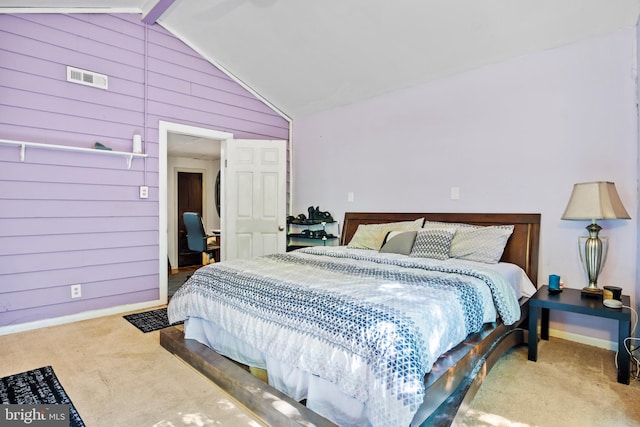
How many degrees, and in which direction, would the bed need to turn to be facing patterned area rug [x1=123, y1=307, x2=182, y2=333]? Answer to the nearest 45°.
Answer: approximately 90° to its right

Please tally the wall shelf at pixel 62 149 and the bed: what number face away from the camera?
0

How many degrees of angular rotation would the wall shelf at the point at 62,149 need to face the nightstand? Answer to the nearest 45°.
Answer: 0° — it already faces it

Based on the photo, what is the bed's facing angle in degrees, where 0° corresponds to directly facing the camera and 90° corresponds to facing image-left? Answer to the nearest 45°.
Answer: approximately 45°

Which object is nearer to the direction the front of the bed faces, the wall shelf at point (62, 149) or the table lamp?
the wall shelf

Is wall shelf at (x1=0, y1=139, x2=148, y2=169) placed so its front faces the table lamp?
yes

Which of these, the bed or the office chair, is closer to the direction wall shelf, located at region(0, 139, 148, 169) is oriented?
the bed

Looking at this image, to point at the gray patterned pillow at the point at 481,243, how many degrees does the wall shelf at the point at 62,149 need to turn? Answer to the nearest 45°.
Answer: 0° — it already faces it

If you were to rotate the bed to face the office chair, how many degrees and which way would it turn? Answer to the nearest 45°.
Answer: approximately 90° to its right

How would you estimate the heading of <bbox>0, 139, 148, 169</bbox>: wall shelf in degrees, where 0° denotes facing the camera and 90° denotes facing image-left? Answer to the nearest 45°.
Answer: approximately 315°
